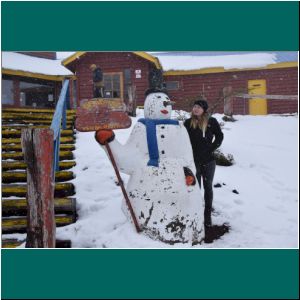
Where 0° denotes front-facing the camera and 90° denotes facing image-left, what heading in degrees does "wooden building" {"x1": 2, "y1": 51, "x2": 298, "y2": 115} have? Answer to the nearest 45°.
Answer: approximately 0°

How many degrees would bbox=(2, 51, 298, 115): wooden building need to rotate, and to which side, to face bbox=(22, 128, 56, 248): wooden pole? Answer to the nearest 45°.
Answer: approximately 45° to its right

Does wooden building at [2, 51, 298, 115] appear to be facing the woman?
yes
